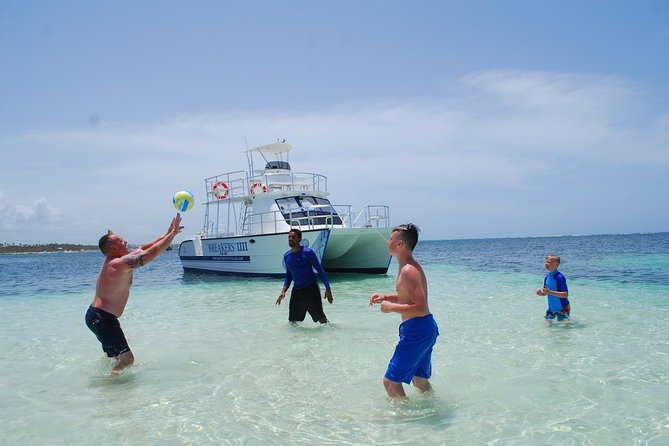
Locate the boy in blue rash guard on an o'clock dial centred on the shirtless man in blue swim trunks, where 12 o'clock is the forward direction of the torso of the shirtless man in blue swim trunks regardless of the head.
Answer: The boy in blue rash guard is roughly at 4 o'clock from the shirtless man in blue swim trunks.

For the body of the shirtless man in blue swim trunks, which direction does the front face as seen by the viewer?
to the viewer's left

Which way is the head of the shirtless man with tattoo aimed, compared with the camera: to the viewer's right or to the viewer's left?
to the viewer's right

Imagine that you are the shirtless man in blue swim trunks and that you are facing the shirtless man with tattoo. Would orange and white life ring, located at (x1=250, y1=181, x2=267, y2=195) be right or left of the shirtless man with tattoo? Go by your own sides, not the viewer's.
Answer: right

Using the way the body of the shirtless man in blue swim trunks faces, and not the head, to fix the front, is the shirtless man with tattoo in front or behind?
in front

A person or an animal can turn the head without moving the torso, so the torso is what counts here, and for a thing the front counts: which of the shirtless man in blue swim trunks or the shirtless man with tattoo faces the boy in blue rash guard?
the shirtless man with tattoo

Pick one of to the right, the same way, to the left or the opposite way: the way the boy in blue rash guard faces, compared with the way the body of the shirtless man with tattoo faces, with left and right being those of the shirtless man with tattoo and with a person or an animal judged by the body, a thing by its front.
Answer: the opposite way

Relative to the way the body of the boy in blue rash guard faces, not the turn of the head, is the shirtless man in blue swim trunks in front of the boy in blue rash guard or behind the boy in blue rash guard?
in front

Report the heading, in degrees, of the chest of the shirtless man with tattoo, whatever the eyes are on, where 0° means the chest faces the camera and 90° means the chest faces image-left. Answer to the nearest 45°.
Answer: approximately 270°

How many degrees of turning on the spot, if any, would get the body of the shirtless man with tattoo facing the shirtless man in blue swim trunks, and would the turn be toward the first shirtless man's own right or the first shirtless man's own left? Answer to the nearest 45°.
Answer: approximately 45° to the first shirtless man's own right

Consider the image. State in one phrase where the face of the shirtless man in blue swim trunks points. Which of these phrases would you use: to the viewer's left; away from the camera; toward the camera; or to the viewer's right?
to the viewer's left
